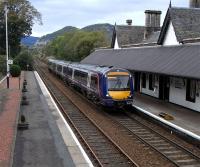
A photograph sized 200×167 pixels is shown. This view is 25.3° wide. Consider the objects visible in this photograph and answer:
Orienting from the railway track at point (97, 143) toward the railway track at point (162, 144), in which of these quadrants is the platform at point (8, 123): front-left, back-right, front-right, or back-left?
back-left

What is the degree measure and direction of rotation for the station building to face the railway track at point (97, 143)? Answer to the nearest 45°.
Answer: approximately 45° to its left

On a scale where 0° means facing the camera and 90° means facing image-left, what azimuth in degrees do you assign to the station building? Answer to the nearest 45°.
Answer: approximately 45°

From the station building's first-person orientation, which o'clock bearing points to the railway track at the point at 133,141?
The railway track is roughly at 11 o'clock from the station building.

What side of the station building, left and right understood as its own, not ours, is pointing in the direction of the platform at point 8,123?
front
